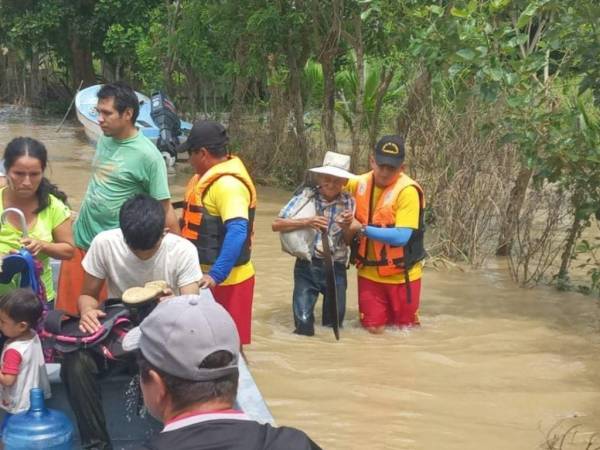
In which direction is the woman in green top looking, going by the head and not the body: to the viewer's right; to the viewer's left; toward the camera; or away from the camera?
toward the camera

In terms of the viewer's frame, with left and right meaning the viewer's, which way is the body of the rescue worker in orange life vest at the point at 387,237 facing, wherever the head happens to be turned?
facing the viewer and to the left of the viewer

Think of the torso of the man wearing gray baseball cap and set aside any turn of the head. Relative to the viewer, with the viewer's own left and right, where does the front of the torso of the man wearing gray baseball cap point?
facing away from the viewer and to the left of the viewer

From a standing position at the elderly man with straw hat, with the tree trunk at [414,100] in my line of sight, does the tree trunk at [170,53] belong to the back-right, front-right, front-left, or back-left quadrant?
front-left

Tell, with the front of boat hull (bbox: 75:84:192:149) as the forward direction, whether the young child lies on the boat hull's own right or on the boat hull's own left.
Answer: on the boat hull's own left

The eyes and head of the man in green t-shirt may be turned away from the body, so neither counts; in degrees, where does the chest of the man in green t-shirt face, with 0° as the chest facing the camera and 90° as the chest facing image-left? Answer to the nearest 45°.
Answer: approximately 45°

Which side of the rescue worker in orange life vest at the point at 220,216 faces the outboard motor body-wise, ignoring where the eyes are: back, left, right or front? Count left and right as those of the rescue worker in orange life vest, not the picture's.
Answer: right

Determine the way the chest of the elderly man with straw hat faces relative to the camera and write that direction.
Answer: toward the camera
